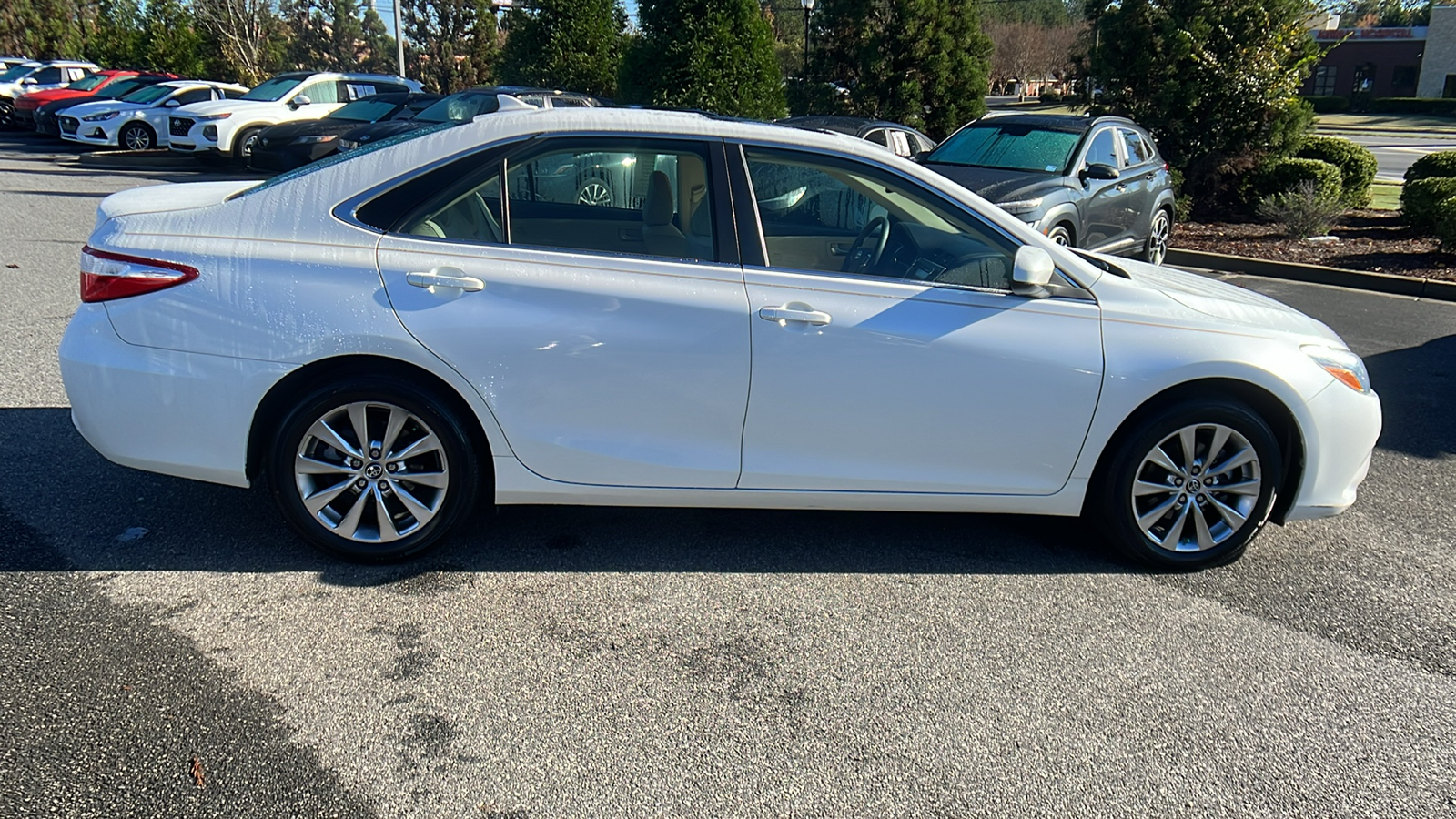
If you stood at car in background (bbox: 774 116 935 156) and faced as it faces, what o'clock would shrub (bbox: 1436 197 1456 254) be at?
The shrub is roughly at 8 o'clock from the car in background.

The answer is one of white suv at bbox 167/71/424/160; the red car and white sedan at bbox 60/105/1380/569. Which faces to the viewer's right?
the white sedan

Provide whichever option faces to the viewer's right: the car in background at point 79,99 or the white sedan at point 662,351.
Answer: the white sedan

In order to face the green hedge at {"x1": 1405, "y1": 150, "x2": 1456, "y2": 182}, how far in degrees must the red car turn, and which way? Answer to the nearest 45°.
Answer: approximately 90° to its left

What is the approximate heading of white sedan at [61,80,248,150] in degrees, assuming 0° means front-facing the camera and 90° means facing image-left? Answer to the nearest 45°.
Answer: approximately 45°

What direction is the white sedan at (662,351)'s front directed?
to the viewer's right

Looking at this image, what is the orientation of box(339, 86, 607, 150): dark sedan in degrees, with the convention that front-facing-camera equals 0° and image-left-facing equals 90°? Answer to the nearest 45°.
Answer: approximately 45°
